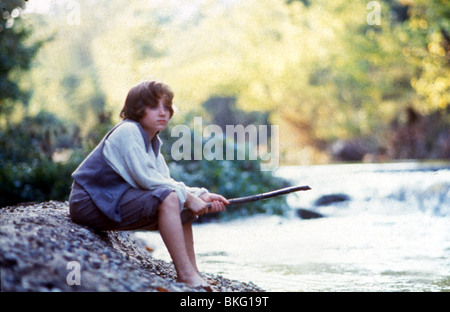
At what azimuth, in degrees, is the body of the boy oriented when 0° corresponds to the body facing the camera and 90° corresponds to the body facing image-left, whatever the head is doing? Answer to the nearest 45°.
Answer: approximately 270°

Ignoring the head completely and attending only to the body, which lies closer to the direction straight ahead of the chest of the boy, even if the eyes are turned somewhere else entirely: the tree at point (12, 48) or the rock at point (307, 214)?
the rock

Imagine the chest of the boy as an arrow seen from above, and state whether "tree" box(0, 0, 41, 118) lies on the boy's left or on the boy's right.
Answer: on the boy's left

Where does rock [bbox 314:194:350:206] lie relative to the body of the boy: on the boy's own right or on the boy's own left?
on the boy's own left

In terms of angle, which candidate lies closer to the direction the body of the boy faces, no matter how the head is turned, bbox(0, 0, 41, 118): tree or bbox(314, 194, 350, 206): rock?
the rock
